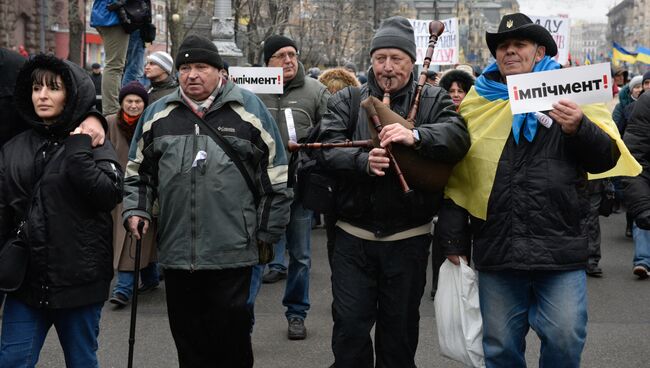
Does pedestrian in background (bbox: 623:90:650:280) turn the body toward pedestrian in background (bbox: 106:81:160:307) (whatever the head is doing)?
no

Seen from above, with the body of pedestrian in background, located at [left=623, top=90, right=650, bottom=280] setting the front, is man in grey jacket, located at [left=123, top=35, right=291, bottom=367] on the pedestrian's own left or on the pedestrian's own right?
on the pedestrian's own right

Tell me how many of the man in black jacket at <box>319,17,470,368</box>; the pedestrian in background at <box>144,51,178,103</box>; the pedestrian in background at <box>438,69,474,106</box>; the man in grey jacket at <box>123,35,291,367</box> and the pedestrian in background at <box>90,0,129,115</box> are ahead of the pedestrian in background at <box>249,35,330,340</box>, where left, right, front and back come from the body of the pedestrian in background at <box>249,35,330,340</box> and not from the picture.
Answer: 2

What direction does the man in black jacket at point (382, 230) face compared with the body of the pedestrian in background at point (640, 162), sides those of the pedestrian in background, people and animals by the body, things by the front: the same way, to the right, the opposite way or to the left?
the same way

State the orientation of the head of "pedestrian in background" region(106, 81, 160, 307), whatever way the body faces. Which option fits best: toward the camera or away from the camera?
toward the camera

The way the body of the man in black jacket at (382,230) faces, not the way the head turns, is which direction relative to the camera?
toward the camera

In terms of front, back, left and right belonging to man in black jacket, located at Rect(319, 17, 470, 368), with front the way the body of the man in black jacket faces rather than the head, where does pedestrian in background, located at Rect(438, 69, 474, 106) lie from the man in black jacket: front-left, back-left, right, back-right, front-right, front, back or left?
back

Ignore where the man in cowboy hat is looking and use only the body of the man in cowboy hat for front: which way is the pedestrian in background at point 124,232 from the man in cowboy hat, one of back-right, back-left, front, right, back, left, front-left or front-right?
back-right

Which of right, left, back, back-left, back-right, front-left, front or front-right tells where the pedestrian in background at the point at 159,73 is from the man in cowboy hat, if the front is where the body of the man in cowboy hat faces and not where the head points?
back-right

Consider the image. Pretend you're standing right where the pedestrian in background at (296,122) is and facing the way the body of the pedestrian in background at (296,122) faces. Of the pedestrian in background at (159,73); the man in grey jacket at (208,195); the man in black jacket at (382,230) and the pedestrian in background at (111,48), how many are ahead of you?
2

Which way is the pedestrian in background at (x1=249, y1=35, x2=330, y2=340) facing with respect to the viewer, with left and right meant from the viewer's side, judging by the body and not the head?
facing the viewer

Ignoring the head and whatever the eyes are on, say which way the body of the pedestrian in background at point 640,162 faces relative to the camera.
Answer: toward the camera

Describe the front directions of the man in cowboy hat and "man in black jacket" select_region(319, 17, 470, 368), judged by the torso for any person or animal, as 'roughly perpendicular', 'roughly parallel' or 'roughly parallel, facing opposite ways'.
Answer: roughly parallel
